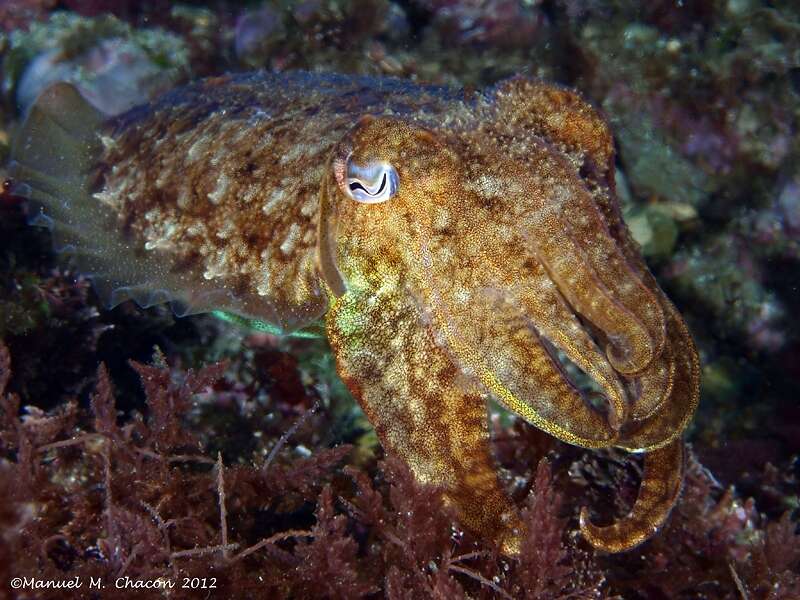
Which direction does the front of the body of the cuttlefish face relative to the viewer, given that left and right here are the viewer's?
facing the viewer and to the right of the viewer
